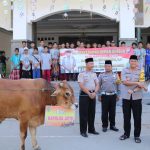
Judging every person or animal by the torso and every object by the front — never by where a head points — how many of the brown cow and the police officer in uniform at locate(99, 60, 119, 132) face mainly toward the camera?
1

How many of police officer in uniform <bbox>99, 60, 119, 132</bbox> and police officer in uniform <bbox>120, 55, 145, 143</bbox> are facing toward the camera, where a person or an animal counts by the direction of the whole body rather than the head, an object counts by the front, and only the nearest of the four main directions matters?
2

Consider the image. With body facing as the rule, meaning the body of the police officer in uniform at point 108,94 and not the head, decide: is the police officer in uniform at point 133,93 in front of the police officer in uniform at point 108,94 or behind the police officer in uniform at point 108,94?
in front

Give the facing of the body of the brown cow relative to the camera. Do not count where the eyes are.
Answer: to the viewer's right

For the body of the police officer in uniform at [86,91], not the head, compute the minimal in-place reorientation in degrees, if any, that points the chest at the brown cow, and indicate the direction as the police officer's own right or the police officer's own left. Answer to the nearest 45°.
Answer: approximately 90° to the police officer's own right

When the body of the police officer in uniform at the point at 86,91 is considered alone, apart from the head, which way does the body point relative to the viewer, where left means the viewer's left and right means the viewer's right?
facing the viewer and to the right of the viewer

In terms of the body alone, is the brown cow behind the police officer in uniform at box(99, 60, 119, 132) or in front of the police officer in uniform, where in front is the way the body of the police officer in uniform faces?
in front

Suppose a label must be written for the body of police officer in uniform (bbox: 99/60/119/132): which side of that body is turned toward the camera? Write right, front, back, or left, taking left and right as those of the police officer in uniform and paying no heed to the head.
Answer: front

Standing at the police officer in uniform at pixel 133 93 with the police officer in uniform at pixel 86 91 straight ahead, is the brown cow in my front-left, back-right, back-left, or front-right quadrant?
front-left

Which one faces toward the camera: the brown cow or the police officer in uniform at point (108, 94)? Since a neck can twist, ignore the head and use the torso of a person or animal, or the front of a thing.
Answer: the police officer in uniform

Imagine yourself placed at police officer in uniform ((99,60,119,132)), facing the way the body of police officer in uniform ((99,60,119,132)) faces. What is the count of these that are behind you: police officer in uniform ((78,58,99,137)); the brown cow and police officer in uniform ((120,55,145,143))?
0

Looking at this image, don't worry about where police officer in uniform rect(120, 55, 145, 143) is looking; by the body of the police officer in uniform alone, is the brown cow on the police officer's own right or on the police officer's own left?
on the police officer's own right

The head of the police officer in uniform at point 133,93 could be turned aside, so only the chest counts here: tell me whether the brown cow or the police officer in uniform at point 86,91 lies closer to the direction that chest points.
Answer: the brown cow

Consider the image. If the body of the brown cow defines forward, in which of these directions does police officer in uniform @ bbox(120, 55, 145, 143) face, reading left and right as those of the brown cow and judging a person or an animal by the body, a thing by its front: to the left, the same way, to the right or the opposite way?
to the right
